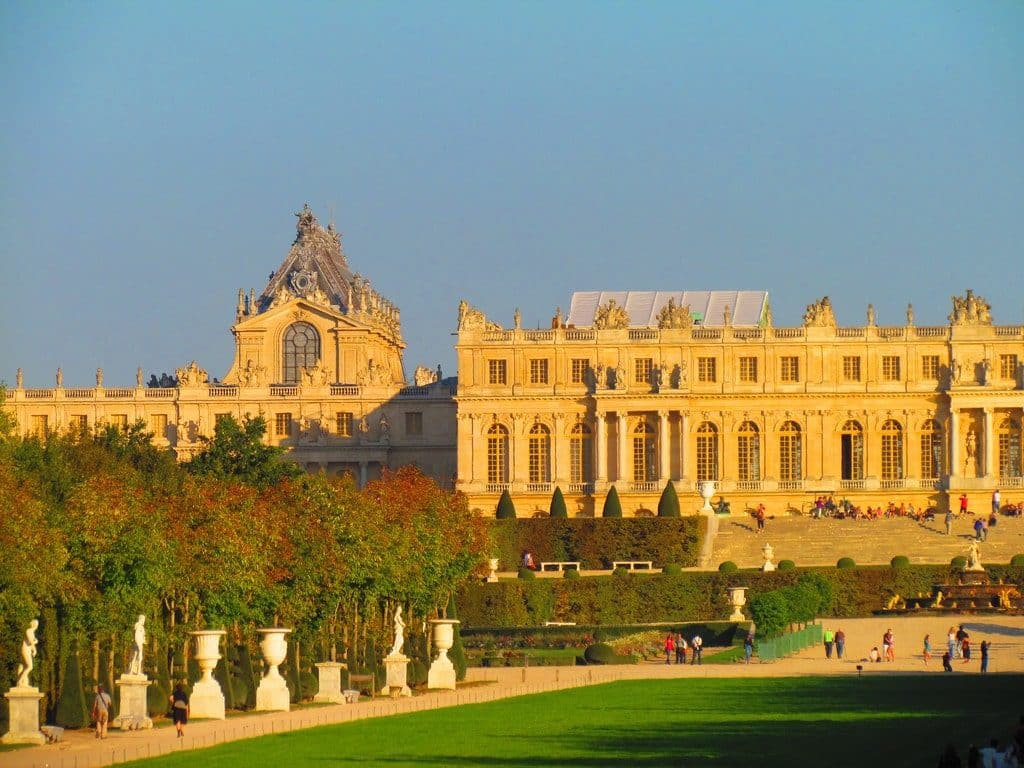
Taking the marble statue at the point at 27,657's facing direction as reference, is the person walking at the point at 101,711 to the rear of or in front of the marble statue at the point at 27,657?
in front

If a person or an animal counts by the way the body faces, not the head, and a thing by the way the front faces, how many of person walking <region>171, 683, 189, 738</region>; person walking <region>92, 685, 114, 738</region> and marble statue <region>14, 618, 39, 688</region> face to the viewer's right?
1

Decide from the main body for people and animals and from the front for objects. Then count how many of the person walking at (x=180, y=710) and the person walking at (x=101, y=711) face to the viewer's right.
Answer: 0

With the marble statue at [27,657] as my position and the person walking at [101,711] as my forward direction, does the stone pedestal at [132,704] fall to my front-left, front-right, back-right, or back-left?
front-left

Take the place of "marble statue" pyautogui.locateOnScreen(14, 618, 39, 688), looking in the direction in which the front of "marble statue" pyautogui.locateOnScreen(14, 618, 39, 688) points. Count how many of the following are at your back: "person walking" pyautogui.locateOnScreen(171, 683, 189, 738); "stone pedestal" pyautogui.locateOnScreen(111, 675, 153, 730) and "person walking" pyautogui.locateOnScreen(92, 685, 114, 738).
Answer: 0

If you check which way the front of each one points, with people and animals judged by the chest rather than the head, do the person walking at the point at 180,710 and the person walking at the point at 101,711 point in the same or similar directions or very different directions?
same or similar directions

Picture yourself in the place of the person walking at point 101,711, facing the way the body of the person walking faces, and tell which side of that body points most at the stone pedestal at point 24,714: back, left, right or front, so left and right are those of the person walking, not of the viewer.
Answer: left

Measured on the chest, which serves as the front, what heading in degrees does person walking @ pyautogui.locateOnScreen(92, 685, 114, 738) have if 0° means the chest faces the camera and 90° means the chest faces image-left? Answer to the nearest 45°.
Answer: approximately 180°
